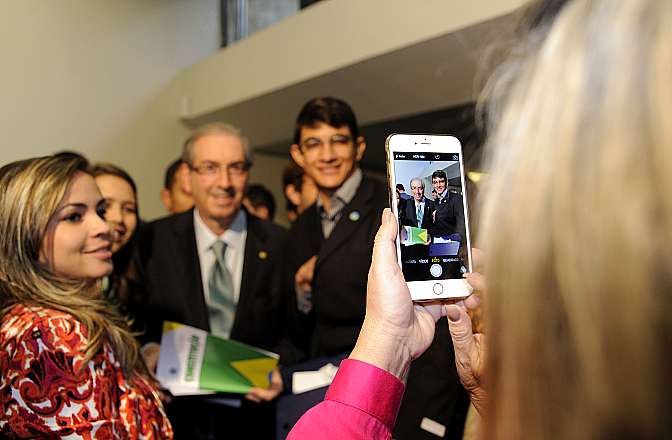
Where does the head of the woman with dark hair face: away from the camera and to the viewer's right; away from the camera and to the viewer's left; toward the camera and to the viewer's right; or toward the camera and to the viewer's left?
toward the camera and to the viewer's right

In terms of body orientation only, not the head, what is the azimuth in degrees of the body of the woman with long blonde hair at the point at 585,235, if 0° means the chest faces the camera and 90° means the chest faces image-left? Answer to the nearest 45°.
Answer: approximately 135°

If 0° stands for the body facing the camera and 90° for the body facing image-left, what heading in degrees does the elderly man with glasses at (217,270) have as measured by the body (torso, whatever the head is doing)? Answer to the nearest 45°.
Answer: approximately 0°

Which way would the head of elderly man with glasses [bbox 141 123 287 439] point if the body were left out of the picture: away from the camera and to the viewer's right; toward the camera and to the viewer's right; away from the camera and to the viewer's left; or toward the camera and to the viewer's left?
toward the camera and to the viewer's right

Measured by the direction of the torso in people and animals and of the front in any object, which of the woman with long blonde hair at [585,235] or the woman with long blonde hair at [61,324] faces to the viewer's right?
the woman with long blonde hair at [61,324]

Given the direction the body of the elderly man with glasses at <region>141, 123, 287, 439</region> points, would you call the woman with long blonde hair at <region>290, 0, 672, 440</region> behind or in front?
in front

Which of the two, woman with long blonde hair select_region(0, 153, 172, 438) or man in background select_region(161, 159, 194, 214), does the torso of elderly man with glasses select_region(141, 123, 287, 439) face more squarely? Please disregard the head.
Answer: the woman with long blonde hair

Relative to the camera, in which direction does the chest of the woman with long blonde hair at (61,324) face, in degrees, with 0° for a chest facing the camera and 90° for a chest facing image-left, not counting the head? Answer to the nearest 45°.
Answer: approximately 270°

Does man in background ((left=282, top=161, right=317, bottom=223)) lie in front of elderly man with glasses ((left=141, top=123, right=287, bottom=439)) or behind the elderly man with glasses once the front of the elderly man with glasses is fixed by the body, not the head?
behind

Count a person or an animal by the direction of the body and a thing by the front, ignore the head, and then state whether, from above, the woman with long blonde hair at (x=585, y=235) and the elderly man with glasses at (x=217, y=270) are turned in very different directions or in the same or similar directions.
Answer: very different directions

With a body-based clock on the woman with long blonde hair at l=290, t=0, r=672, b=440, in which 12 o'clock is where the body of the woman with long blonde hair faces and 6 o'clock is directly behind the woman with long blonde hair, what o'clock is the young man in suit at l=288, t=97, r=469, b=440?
The young man in suit is roughly at 1 o'clock from the woman with long blonde hair.
